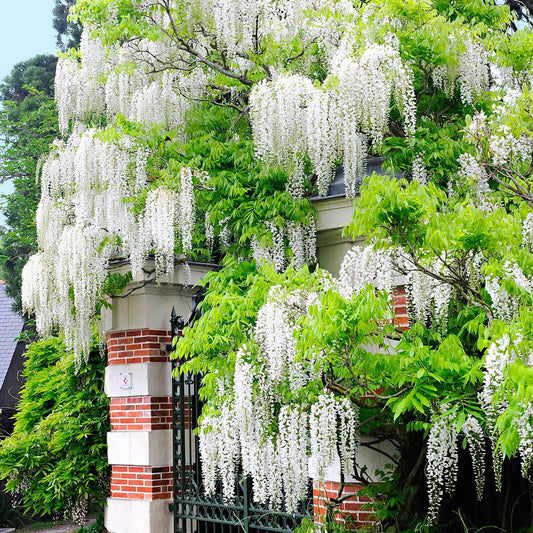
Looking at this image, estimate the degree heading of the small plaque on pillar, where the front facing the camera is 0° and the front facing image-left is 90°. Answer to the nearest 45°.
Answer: approximately 0°

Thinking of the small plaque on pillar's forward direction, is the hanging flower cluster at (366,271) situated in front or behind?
in front

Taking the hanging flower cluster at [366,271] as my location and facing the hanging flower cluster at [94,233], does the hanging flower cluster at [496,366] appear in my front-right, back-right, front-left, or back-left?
back-left

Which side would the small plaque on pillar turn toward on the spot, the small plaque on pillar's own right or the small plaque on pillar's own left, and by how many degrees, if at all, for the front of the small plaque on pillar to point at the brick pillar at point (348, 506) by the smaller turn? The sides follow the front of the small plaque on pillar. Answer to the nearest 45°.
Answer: approximately 45° to the small plaque on pillar's own left

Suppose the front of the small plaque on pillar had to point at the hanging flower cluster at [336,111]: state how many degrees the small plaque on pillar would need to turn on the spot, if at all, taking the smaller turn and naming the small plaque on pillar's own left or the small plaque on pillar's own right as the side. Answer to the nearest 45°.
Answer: approximately 45° to the small plaque on pillar's own left
